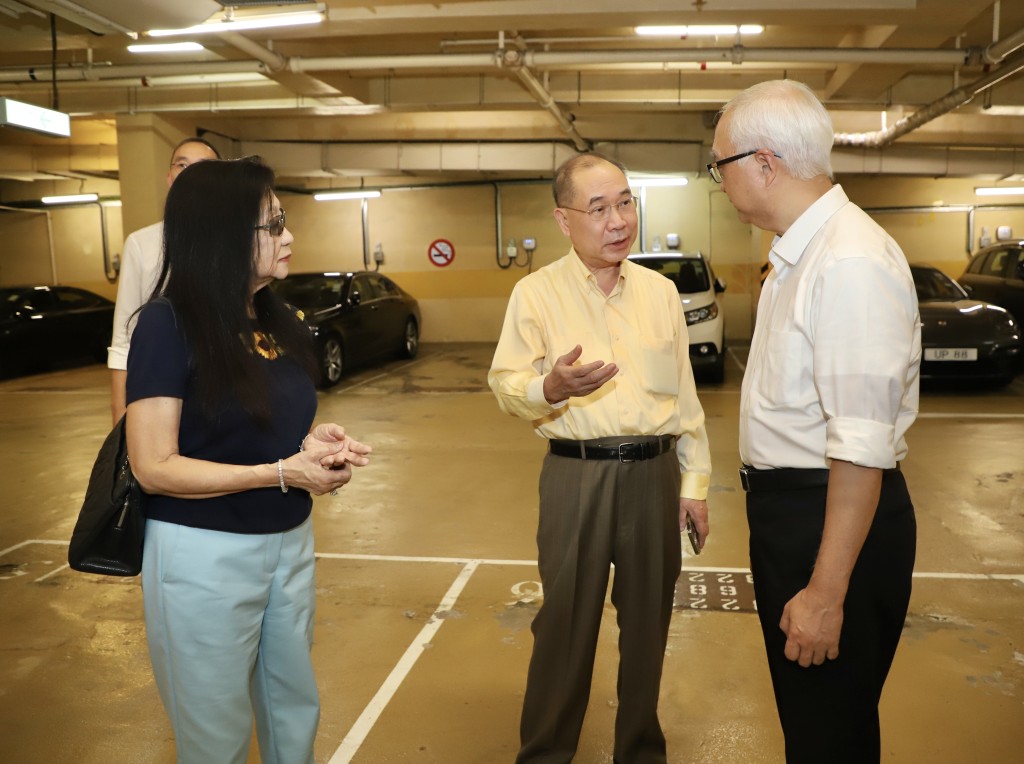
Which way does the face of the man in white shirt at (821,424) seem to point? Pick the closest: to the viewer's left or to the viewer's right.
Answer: to the viewer's left

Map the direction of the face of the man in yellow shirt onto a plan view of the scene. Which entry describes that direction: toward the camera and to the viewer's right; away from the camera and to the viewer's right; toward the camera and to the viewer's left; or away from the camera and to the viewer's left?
toward the camera and to the viewer's right

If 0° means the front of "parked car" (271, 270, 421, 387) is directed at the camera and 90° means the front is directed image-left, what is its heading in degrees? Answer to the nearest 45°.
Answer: approximately 45°

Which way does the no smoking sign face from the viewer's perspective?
toward the camera

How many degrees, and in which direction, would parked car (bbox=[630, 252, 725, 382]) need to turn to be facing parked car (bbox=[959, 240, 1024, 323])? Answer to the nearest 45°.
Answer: approximately 135° to its left

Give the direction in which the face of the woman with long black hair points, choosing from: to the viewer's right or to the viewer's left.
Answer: to the viewer's right

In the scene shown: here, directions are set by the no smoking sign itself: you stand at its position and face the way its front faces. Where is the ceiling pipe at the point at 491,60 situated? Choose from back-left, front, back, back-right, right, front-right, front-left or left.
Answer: front

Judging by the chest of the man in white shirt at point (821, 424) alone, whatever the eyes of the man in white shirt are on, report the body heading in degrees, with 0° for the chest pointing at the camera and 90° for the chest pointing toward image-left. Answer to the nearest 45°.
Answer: approximately 90°

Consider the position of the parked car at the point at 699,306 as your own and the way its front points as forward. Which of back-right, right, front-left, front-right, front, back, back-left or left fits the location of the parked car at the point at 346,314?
right

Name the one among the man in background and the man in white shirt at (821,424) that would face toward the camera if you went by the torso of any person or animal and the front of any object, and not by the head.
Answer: the man in background

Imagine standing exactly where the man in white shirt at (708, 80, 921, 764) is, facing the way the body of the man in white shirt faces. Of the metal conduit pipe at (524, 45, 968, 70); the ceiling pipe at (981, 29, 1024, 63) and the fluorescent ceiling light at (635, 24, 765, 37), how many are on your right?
3

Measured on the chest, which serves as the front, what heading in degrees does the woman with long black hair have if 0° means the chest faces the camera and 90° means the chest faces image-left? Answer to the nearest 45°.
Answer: approximately 315°

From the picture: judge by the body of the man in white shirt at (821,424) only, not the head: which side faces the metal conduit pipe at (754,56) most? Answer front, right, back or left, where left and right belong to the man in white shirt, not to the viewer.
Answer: right

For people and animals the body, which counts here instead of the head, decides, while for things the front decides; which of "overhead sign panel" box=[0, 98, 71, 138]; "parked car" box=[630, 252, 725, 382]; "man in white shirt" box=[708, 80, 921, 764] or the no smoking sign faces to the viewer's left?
the man in white shirt

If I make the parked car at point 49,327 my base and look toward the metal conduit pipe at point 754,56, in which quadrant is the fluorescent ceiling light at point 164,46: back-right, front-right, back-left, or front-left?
front-right
